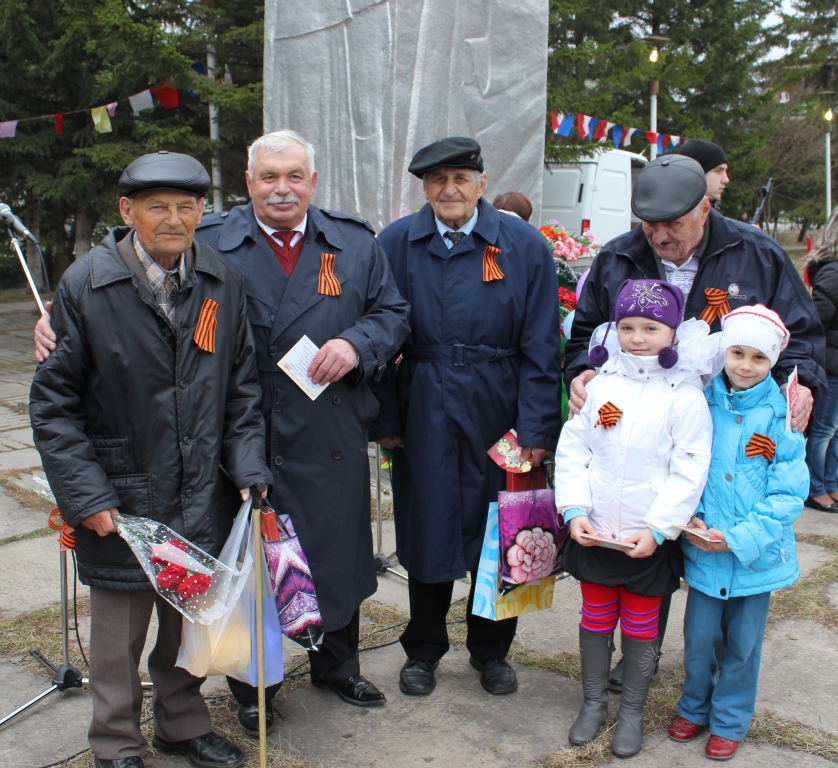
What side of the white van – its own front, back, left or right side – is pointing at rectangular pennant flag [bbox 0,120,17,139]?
left

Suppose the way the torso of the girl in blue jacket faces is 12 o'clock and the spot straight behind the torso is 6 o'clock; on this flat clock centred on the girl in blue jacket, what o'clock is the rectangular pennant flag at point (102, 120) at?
The rectangular pennant flag is roughly at 3 o'clock from the girl in blue jacket.

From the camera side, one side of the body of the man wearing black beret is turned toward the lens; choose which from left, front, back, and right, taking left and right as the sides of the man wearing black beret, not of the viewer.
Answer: front

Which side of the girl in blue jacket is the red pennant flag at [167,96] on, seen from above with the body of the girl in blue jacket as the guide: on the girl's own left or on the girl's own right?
on the girl's own right

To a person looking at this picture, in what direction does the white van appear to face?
facing away from the viewer and to the left of the viewer

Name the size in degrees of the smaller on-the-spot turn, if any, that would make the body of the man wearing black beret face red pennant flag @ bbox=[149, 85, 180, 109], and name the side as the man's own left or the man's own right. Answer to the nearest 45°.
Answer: approximately 135° to the man's own right

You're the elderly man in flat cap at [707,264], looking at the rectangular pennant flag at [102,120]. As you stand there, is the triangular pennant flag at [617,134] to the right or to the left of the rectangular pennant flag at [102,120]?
right
